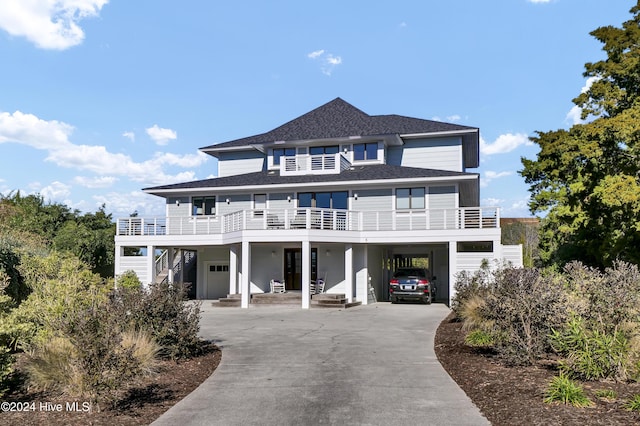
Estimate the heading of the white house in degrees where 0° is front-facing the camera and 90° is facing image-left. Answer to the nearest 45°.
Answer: approximately 0°

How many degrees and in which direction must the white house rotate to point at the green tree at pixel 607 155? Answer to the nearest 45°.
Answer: approximately 45° to its left

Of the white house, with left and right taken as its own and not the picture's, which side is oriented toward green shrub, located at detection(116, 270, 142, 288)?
right

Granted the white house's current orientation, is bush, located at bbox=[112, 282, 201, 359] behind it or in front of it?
in front

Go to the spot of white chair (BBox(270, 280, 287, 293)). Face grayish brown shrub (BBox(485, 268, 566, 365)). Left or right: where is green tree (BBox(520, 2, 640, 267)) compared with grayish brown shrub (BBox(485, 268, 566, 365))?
left

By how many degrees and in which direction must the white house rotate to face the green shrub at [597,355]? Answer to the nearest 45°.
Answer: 0° — it already faces it

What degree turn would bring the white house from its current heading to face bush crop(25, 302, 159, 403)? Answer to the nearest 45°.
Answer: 0° — it already faces it
